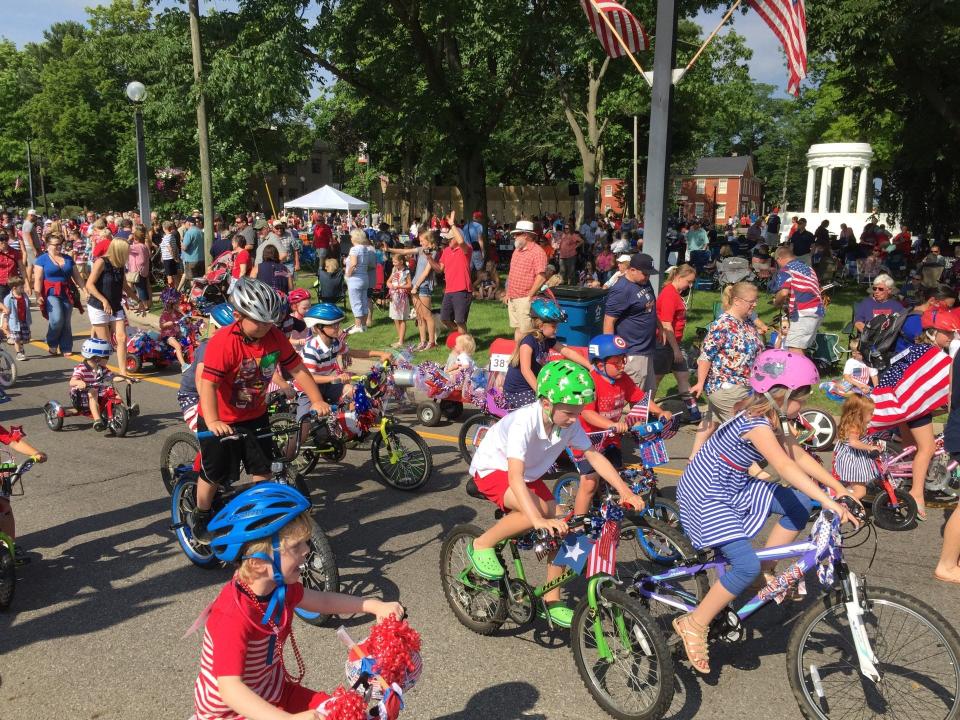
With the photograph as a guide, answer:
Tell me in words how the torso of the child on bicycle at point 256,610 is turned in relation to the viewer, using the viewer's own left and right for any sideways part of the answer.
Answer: facing the viewer and to the right of the viewer

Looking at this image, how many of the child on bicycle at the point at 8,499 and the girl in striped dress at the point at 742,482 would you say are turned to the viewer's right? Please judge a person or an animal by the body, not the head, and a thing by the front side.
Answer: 2

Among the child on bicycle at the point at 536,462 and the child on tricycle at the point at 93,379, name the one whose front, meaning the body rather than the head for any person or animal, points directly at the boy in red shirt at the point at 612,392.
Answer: the child on tricycle at the point at 93,379

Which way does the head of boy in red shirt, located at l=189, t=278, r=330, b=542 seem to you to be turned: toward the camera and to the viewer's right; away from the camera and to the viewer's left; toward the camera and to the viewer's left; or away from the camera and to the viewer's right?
toward the camera and to the viewer's right

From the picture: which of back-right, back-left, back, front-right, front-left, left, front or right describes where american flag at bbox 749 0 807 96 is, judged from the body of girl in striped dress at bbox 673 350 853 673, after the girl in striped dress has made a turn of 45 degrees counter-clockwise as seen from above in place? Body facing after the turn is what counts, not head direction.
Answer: front-left

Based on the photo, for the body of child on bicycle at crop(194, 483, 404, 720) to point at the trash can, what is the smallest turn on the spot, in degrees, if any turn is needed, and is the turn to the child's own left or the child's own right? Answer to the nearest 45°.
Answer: approximately 90° to the child's own left

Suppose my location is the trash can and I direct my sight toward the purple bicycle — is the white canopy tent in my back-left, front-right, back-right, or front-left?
back-right

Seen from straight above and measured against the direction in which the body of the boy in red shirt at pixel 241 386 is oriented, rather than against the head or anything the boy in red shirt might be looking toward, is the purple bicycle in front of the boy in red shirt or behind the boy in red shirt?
in front

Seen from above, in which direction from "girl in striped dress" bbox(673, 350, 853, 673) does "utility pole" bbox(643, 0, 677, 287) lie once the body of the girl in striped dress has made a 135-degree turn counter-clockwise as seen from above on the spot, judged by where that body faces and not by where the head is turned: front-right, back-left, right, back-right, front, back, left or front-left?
front-right

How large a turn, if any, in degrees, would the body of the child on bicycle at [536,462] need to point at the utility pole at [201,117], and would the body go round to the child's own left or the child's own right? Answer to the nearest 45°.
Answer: approximately 180°

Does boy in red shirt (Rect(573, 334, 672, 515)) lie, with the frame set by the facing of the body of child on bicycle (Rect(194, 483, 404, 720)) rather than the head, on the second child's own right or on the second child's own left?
on the second child's own left

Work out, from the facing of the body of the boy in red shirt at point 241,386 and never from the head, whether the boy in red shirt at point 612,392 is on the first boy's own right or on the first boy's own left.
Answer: on the first boy's own left

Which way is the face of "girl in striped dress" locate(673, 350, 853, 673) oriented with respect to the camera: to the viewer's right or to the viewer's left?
to the viewer's right
